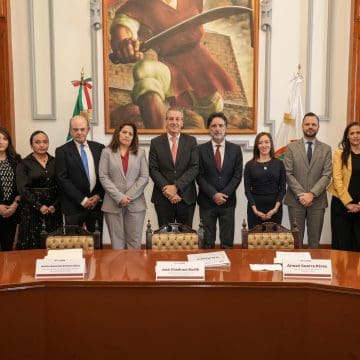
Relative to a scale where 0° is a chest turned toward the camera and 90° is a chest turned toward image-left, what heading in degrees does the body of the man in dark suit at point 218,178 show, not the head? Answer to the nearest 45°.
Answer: approximately 0°

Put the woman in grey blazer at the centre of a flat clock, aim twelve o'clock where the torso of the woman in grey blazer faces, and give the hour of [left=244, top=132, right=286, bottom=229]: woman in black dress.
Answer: The woman in black dress is roughly at 9 o'clock from the woman in grey blazer.

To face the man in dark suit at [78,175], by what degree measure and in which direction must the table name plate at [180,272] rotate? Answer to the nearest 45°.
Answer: approximately 135° to its right

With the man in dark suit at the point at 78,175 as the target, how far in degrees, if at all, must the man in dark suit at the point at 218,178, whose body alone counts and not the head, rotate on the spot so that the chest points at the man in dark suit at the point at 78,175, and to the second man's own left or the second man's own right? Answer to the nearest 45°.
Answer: approximately 90° to the second man's own right

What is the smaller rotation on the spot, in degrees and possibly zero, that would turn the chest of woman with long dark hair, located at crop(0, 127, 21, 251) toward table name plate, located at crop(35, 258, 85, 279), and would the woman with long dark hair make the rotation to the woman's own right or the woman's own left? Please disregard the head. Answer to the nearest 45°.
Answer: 0° — they already face it

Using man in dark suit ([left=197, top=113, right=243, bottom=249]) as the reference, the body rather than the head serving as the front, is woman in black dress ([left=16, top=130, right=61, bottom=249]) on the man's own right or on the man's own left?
on the man's own right

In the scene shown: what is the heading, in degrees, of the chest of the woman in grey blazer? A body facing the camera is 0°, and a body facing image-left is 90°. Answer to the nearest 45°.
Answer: approximately 0°

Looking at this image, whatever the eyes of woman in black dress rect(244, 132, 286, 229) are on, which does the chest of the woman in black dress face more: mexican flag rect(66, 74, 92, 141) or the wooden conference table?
the wooden conference table

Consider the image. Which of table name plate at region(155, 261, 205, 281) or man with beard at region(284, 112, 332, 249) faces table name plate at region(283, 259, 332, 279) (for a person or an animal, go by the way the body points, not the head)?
the man with beard

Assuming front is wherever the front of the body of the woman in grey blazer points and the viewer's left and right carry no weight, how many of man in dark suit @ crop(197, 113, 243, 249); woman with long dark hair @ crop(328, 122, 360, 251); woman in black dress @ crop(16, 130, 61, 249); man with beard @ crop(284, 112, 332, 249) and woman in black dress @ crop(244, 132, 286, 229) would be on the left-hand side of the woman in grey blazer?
4

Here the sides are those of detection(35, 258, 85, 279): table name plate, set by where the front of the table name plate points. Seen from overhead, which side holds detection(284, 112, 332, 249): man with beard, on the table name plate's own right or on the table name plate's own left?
on the table name plate's own left
